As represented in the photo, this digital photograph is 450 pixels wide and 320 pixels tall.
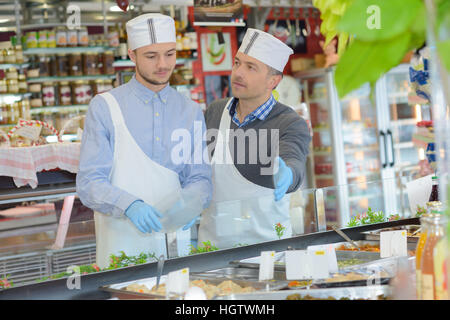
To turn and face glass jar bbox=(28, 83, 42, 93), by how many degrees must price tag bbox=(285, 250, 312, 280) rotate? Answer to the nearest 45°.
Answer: approximately 135° to its right

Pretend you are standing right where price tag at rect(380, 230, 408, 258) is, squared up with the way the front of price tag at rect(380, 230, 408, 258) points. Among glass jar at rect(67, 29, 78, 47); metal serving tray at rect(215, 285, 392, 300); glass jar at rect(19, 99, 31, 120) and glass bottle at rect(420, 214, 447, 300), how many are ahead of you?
2

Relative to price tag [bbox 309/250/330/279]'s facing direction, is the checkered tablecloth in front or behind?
behind

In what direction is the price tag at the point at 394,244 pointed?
toward the camera

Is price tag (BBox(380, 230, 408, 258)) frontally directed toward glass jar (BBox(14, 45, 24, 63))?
no

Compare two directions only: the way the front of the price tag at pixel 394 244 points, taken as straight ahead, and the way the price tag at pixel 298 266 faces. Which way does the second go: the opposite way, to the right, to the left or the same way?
the same way

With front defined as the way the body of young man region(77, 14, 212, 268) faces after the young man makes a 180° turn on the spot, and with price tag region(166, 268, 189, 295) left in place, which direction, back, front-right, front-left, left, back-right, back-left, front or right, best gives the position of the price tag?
back-left

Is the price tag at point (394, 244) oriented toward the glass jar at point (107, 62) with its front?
no

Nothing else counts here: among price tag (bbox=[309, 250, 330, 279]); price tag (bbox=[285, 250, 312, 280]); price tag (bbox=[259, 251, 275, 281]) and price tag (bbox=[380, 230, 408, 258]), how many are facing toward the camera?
4

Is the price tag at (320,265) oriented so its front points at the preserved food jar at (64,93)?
no

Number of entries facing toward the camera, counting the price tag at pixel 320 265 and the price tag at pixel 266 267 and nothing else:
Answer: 2

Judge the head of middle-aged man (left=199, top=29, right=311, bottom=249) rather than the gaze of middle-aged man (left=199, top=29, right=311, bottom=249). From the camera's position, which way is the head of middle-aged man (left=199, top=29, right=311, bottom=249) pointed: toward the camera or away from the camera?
toward the camera

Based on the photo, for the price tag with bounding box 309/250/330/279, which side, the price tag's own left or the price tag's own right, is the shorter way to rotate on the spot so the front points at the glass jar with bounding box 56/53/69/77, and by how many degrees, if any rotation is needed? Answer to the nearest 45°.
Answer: approximately 135° to the price tag's own right

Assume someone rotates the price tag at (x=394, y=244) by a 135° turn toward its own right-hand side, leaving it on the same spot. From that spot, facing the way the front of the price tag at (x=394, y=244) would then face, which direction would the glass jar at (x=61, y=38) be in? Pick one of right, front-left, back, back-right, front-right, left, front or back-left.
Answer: front

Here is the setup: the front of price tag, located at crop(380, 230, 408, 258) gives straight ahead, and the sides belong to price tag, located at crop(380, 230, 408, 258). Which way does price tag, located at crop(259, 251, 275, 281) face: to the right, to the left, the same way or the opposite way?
the same way

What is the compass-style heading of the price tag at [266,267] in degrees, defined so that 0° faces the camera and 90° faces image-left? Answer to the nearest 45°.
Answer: approximately 0°

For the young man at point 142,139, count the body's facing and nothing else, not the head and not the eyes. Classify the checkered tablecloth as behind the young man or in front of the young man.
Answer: behind

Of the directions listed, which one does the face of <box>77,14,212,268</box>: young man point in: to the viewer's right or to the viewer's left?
to the viewer's right

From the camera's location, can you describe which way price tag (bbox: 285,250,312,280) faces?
facing the viewer
